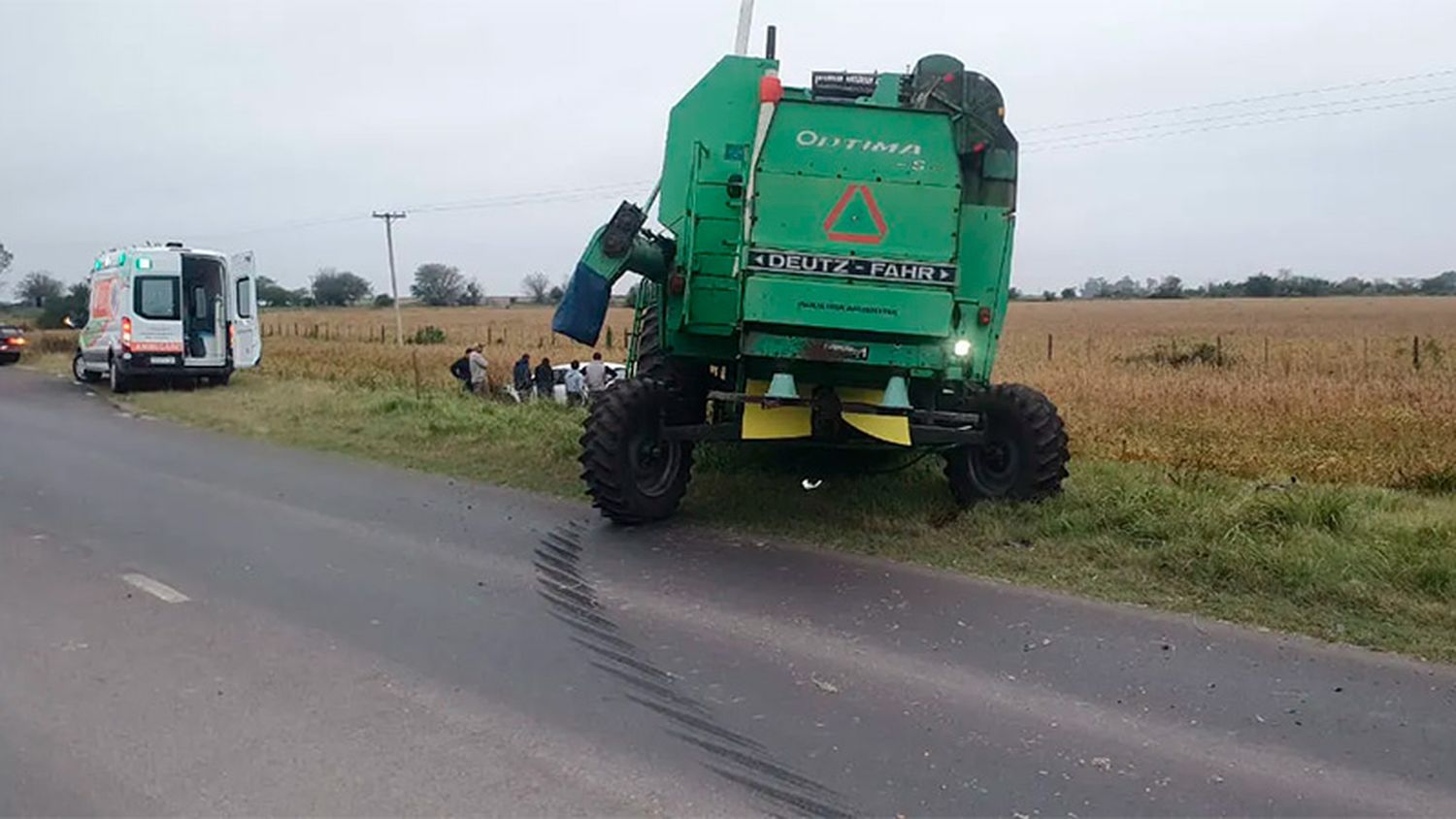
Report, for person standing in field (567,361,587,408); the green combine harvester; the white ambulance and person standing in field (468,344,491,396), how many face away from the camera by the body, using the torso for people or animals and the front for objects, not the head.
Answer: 3

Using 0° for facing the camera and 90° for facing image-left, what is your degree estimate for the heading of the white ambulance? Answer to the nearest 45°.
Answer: approximately 180°

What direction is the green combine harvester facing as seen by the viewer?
away from the camera

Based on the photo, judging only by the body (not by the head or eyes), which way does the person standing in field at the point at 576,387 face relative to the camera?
away from the camera

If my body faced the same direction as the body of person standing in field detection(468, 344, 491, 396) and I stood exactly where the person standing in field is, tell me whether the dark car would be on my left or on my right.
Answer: on my left

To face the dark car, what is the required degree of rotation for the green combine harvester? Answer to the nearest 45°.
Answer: approximately 45° to its left

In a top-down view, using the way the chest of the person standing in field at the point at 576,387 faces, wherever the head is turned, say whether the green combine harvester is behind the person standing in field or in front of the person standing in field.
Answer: behind
